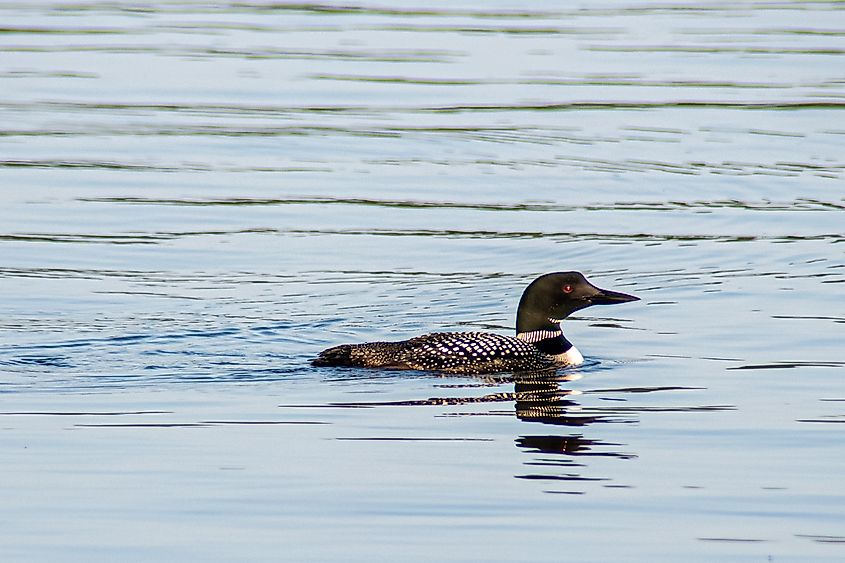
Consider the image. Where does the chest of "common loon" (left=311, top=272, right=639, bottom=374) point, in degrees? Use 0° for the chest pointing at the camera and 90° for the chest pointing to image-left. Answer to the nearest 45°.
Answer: approximately 270°
